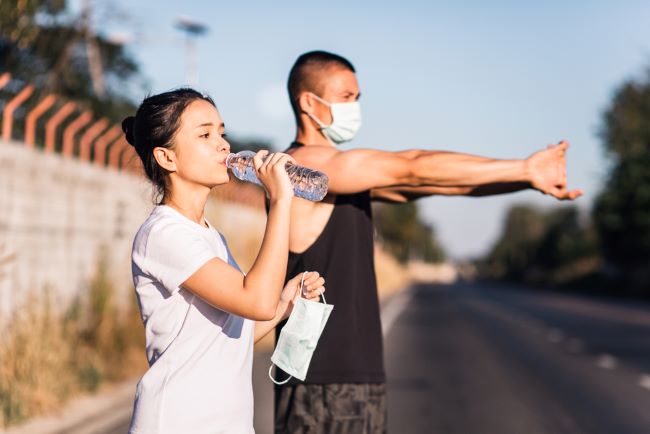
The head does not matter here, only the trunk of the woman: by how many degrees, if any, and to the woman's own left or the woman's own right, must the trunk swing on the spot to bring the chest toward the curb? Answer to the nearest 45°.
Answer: approximately 90° to the woman's own left

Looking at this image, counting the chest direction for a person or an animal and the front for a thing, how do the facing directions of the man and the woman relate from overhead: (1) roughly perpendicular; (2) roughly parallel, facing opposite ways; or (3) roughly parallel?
roughly parallel

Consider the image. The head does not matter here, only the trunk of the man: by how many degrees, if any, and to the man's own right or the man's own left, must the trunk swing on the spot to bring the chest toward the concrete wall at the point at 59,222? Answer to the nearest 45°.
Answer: approximately 135° to the man's own left

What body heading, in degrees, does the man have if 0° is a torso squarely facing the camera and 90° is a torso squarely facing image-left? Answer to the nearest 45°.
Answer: approximately 270°

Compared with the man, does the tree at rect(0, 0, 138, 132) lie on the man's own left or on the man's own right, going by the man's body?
on the man's own left

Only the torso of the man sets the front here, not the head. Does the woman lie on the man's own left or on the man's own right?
on the man's own right

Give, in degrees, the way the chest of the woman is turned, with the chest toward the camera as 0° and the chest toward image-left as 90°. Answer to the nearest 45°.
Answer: approximately 270°

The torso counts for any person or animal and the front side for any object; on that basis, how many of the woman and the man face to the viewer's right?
2
